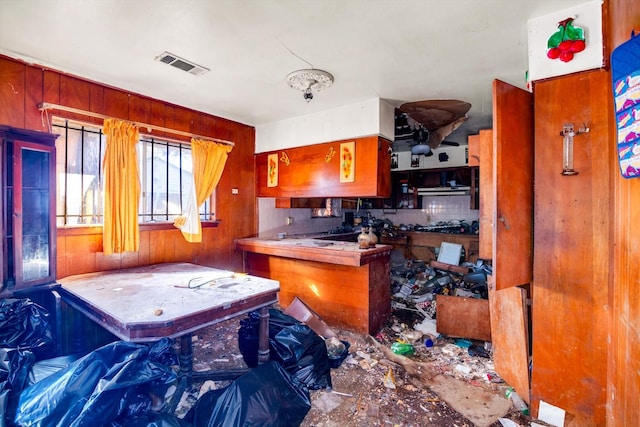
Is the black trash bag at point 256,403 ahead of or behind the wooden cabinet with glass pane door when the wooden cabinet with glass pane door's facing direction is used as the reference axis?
ahead

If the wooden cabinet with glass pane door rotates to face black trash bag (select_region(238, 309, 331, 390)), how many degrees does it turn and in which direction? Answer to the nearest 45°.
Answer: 0° — it already faces it

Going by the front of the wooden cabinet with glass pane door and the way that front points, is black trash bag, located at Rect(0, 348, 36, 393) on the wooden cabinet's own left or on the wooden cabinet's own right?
on the wooden cabinet's own right

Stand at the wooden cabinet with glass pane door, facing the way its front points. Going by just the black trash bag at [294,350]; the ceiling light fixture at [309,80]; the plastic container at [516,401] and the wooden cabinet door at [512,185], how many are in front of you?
4

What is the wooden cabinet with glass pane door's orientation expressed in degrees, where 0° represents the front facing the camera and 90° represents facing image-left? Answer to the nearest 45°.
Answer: approximately 315°

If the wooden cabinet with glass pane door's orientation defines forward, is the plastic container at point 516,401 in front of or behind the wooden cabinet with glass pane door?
in front

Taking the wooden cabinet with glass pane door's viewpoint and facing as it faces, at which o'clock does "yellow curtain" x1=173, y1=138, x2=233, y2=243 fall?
The yellow curtain is roughly at 10 o'clock from the wooden cabinet with glass pane door.

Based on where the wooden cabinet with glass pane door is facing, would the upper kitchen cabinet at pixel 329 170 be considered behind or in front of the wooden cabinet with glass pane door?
in front

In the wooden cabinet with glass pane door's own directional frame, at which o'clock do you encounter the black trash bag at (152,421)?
The black trash bag is roughly at 1 o'clock from the wooden cabinet with glass pane door.

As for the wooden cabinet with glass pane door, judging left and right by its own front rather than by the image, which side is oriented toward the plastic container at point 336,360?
front

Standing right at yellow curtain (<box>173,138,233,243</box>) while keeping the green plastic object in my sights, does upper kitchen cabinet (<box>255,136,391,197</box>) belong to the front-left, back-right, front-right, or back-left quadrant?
front-left

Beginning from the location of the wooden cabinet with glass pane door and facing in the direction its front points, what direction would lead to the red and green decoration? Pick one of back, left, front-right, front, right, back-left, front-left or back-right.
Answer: front

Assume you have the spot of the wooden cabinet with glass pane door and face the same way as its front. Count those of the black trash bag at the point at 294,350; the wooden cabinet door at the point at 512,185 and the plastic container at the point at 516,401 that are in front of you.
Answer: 3
